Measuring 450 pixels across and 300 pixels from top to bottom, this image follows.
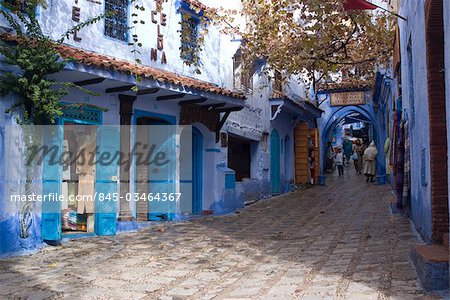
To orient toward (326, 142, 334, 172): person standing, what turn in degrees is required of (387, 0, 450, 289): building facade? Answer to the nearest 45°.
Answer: approximately 90° to its right

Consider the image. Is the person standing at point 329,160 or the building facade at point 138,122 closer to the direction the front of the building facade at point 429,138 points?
the building facade

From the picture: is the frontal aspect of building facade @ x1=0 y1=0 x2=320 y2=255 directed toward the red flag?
yes

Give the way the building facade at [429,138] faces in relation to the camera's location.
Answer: facing to the left of the viewer

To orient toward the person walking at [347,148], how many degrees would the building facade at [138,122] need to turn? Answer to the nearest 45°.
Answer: approximately 90° to its left

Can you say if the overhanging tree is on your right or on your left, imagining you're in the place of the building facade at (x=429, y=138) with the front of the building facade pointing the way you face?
on your right

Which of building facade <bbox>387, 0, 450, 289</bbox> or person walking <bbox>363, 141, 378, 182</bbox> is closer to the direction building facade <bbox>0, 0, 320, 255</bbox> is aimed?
the building facade

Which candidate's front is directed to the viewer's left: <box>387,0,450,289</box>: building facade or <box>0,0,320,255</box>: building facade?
<box>387,0,450,289</box>: building facade

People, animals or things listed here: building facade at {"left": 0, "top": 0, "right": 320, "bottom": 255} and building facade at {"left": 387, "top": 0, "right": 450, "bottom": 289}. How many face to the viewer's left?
1

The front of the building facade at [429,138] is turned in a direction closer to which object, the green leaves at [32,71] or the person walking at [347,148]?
the green leaves
